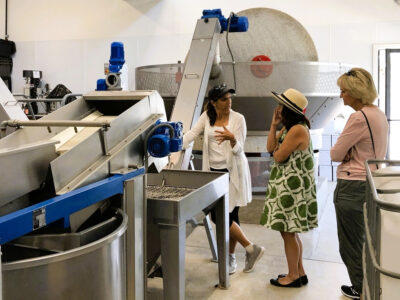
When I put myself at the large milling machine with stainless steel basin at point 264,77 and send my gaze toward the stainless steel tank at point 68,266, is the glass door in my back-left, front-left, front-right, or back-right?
back-left

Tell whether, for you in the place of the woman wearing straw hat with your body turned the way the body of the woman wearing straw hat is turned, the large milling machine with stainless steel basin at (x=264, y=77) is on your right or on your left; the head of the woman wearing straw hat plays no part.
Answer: on your right

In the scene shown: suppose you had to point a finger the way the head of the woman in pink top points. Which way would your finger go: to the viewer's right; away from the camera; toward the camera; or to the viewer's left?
to the viewer's left

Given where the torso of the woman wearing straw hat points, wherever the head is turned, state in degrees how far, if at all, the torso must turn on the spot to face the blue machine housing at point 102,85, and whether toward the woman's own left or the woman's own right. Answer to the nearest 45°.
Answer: approximately 45° to the woman's own left

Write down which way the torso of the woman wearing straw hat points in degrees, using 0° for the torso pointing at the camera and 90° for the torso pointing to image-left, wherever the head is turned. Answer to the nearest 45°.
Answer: approximately 90°
